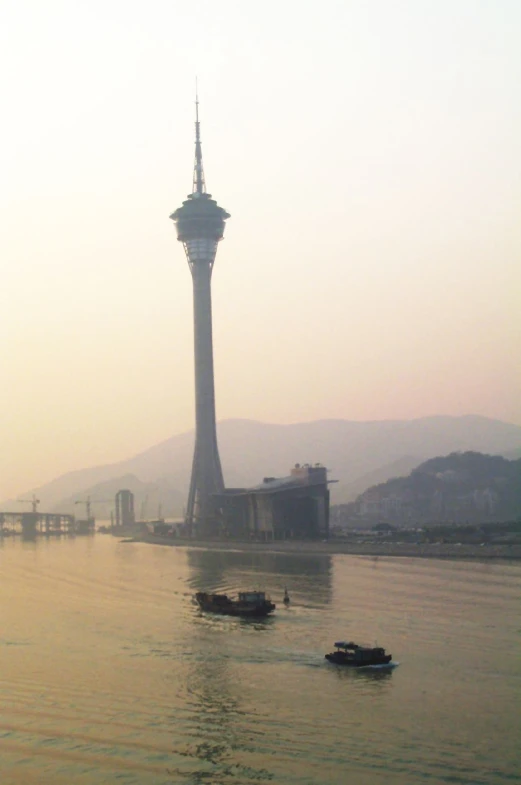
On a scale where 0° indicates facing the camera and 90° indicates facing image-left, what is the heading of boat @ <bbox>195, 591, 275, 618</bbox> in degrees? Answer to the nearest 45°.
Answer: approximately 90°

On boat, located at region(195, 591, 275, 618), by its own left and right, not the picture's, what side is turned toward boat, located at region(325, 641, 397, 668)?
left
